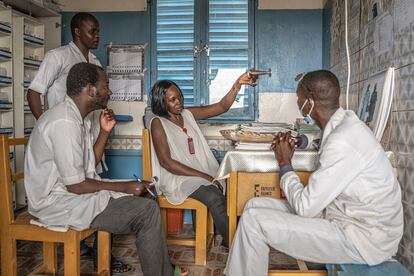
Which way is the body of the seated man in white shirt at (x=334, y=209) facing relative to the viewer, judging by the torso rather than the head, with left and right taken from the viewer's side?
facing to the left of the viewer

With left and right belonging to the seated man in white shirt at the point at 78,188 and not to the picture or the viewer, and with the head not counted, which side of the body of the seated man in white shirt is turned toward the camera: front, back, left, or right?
right

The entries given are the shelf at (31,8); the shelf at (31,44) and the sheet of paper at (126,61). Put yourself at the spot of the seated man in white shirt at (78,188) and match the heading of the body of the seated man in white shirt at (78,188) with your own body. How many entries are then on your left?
3

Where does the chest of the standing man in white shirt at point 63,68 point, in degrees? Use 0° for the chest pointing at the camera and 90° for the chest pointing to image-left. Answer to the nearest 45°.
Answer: approximately 315°

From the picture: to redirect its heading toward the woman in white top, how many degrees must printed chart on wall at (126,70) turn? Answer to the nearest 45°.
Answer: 0° — it already faces them

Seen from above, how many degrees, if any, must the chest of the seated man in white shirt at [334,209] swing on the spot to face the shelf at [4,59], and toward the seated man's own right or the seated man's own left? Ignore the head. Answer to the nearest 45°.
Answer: approximately 45° to the seated man's own right

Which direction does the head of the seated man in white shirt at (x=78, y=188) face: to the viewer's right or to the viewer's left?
to the viewer's right
